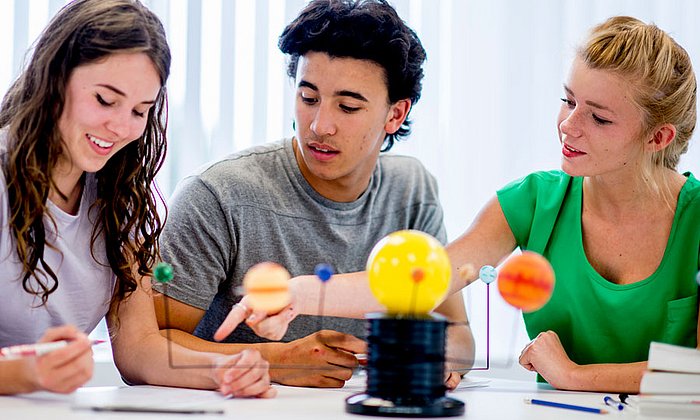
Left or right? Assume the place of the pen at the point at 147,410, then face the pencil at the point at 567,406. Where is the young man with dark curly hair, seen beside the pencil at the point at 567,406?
left

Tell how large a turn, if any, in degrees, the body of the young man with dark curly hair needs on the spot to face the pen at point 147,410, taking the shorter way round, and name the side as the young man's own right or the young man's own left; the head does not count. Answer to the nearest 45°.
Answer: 0° — they already face it

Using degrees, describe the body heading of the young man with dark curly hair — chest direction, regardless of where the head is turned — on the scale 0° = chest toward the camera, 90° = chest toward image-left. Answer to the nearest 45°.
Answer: approximately 0°
